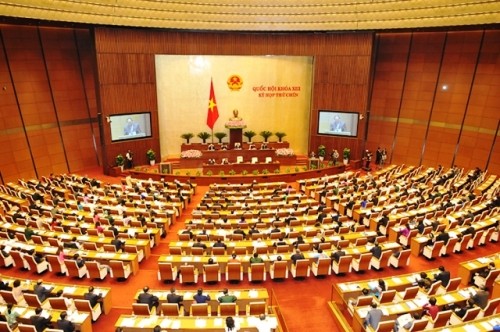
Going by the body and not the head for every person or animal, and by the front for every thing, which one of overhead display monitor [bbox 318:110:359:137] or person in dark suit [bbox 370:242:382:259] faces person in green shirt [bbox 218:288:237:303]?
the overhead display monitor

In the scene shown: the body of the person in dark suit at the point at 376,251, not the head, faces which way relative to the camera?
away from the camera

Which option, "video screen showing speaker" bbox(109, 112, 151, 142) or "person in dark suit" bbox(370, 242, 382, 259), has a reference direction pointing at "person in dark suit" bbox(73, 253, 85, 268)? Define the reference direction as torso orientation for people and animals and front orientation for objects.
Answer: the video screen showing speaker

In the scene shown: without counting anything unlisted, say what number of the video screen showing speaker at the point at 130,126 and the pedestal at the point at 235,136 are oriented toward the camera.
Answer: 2

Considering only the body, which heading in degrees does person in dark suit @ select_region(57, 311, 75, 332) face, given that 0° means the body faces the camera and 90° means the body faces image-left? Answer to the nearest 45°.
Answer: approximately 225°

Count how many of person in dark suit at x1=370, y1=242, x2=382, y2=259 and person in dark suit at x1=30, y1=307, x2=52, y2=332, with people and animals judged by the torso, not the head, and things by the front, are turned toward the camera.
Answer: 0

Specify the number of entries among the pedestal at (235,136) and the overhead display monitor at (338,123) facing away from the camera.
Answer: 0

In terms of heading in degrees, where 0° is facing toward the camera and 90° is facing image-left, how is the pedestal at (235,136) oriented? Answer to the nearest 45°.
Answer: approximately 0°

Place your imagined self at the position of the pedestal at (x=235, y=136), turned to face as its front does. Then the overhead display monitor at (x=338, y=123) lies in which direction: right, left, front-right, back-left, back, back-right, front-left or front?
left
